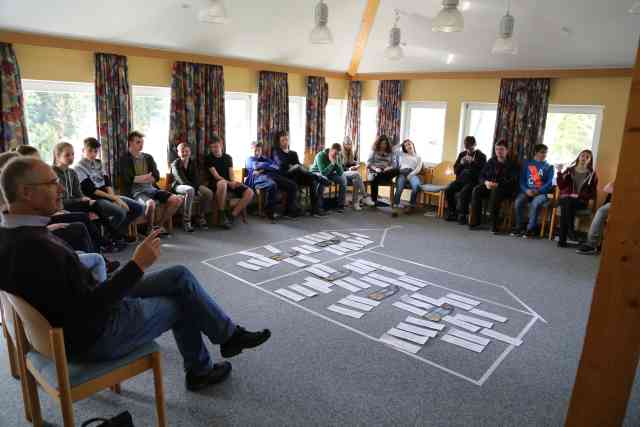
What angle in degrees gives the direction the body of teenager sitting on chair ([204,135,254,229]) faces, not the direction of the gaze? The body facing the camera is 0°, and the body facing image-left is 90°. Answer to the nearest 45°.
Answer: approximately 315°

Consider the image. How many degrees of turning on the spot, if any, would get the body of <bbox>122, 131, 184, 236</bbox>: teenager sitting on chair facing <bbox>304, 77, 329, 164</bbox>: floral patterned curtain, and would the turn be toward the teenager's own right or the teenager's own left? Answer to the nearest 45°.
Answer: approximately 90° to the teenager's own left

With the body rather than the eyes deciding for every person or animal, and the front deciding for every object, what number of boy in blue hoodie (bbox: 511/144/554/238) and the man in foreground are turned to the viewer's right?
1

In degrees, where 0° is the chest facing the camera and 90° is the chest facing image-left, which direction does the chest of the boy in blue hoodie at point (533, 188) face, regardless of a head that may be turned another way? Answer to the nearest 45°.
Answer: approximately 45°

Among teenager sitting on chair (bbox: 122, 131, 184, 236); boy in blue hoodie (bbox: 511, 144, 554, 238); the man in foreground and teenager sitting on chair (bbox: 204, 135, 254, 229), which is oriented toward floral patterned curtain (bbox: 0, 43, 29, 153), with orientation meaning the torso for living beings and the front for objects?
the boy in blue hoodie

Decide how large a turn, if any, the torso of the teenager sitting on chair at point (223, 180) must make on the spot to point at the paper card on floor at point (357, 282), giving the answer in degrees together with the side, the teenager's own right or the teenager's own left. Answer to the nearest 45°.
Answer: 0° — they already face it

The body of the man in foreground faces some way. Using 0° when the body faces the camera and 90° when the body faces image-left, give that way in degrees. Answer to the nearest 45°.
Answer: approximately 270°

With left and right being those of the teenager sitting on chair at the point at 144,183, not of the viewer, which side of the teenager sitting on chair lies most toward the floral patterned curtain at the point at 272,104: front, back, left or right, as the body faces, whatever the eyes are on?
left

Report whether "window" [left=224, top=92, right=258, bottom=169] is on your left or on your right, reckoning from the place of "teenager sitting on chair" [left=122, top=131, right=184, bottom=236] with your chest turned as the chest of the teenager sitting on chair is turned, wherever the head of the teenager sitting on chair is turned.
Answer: on your left

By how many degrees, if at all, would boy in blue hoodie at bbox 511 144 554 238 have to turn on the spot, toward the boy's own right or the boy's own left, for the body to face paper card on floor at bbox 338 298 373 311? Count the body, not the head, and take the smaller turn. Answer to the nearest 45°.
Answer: approximately 45° to the boy's own left

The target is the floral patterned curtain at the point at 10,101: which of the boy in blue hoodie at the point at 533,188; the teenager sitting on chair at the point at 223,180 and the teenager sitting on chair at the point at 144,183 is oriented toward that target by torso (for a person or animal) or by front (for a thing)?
the boy in blue hoodie

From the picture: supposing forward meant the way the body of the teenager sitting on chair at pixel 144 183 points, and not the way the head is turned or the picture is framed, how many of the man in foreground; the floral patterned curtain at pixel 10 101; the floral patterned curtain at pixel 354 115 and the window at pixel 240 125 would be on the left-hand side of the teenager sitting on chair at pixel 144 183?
2
